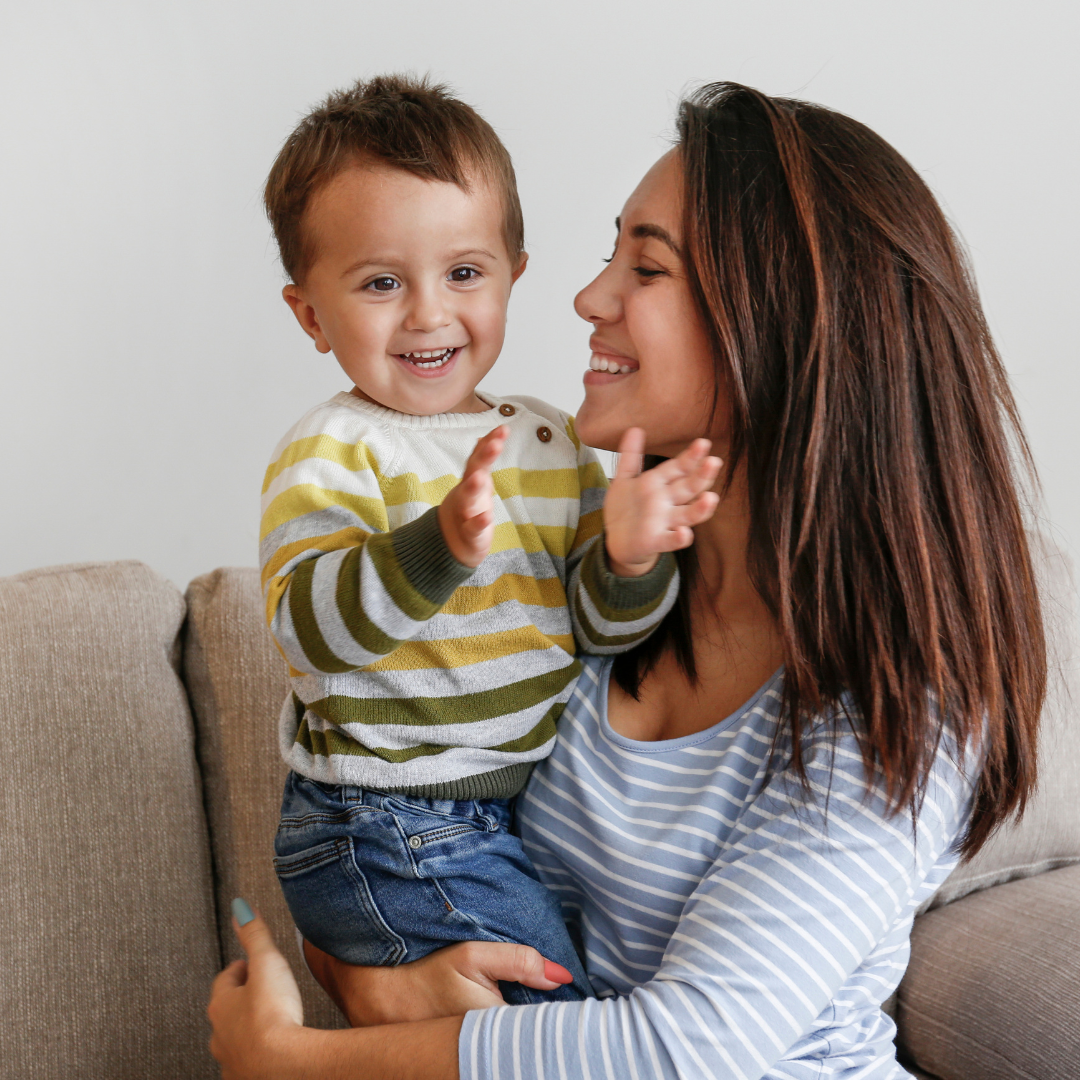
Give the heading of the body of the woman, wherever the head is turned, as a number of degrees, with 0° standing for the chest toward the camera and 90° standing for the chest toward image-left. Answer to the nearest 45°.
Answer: approximately 45°

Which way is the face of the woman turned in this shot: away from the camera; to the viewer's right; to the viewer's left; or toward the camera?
to the viewer's left

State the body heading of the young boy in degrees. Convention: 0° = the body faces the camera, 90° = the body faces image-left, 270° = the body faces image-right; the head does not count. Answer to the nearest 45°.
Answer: approximately 315°

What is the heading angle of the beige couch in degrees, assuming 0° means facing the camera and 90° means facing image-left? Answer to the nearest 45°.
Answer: approximately 0°
